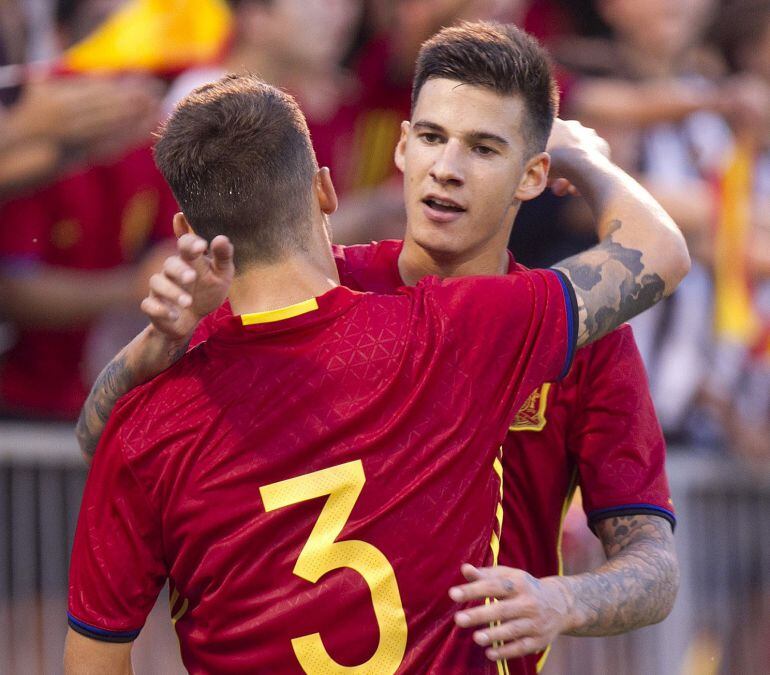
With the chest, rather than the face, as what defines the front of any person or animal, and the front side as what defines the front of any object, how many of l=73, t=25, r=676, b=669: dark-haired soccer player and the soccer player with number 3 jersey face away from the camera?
1

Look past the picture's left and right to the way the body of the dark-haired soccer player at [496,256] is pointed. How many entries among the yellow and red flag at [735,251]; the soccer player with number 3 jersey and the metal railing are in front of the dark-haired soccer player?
1

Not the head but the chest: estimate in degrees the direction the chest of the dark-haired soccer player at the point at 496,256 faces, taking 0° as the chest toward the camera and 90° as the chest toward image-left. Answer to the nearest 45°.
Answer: approximately 45°

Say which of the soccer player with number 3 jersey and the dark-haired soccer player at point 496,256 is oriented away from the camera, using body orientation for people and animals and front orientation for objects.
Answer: the soccer player with number 3 jersey

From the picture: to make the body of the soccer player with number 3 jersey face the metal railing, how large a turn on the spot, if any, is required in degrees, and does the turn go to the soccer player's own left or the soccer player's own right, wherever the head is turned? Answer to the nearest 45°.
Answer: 0° — they already face it

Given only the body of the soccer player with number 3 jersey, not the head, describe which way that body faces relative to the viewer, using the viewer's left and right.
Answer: facing away from the viewer

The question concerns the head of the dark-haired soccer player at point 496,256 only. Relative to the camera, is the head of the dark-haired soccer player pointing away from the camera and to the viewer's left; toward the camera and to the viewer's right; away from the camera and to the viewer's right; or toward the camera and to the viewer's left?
toward the camera and to the viewer's left

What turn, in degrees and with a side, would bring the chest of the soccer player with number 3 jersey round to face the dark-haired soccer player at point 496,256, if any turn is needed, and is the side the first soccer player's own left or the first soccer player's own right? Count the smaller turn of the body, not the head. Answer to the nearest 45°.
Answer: approximately 45° to the first soccer player's own right

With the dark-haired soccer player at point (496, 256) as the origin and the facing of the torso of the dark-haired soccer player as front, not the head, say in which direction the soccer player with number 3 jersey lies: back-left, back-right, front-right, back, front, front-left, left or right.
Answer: front

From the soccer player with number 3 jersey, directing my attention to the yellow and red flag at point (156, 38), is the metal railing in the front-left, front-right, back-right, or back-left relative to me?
front-right

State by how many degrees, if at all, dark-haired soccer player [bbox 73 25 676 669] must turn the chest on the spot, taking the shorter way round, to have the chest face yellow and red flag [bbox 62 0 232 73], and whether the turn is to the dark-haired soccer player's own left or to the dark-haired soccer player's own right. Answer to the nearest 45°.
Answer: approximately 135° to the dark-haired soccer player's own right

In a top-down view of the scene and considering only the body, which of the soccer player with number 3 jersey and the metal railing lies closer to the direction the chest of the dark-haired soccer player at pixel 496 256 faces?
the soccer player with number 3 jersey
